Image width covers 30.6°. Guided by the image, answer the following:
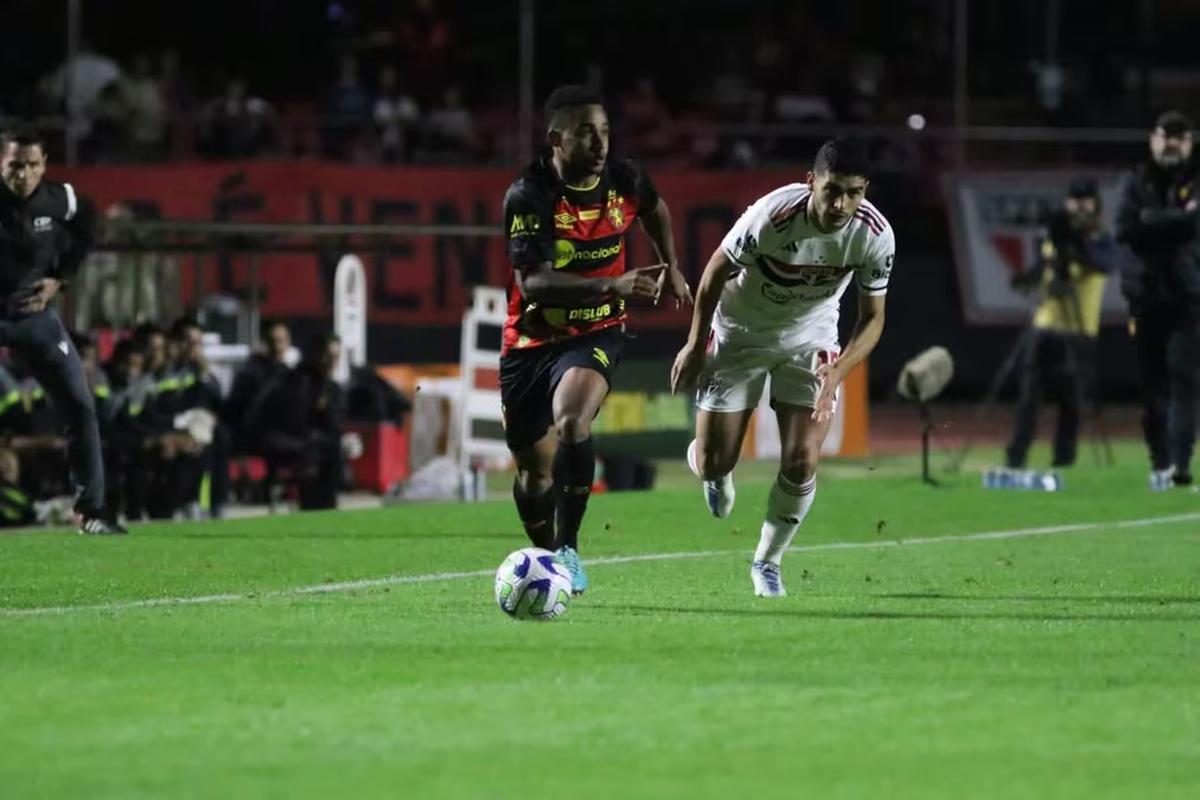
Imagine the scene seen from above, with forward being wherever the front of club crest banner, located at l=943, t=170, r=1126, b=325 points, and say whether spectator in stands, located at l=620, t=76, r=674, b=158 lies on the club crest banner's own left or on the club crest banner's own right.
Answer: on the club crest banner's own right

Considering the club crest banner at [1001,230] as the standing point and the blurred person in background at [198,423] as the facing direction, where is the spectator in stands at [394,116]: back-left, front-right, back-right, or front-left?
front-right

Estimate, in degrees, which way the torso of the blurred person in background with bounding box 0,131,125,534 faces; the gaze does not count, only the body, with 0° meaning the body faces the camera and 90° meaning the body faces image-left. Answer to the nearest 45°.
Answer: approximately 0°

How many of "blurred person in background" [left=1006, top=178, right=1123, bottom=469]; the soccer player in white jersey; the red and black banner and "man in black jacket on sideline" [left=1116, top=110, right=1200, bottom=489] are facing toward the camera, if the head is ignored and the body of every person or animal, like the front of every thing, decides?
4

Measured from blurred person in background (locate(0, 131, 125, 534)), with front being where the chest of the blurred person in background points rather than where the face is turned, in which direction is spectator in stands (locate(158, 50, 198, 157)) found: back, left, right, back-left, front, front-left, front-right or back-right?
back

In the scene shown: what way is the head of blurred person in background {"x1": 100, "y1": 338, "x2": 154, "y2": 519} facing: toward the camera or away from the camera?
toward the camera

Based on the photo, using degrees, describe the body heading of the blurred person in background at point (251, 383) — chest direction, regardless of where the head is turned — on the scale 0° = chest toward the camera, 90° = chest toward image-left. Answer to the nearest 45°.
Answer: approximately 315°

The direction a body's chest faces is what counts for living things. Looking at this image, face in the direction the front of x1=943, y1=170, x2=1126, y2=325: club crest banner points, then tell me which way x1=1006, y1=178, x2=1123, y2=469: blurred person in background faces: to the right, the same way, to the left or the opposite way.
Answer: the same way

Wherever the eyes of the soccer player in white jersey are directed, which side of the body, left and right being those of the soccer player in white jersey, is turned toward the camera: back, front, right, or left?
front

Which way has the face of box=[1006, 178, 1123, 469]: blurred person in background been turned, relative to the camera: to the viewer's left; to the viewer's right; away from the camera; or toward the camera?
toward the camera

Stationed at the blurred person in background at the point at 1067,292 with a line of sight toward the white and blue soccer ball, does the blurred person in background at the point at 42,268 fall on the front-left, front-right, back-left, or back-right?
front-right

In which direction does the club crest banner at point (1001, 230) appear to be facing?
toward the camera

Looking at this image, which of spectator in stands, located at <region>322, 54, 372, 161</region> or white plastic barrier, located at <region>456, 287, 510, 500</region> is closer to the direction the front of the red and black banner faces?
the white plastic barrier

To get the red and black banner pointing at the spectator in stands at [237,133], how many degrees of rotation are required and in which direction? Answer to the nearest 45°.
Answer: approximately 135° to its right

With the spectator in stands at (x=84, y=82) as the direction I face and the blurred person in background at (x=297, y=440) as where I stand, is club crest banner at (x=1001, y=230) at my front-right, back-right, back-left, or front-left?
front-right

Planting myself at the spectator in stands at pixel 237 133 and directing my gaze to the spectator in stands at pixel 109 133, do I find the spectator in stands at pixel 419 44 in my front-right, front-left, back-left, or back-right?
back-right

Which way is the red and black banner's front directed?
toward the camera

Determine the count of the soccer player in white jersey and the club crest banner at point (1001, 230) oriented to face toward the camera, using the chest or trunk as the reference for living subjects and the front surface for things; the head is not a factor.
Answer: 2
